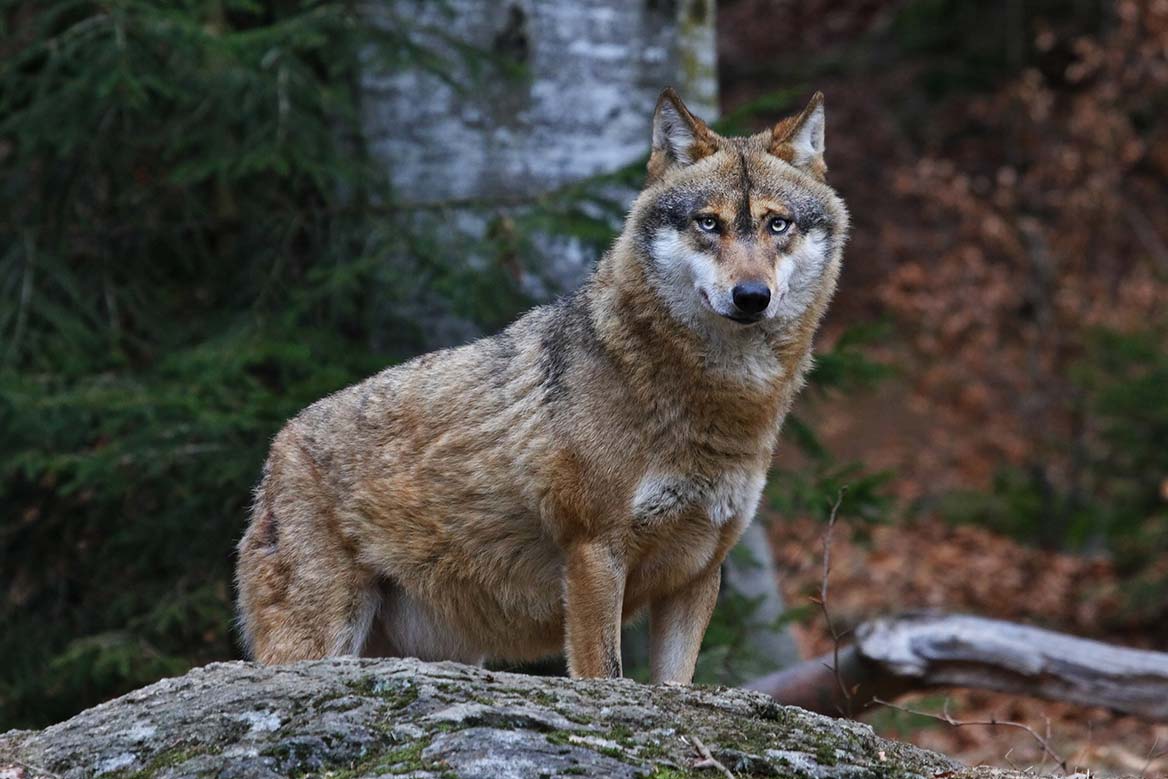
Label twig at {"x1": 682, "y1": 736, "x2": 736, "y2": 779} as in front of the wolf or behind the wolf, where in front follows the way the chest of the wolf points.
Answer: in front

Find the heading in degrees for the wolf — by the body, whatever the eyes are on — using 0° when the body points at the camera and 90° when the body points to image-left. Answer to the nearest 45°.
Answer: approximately 315°
